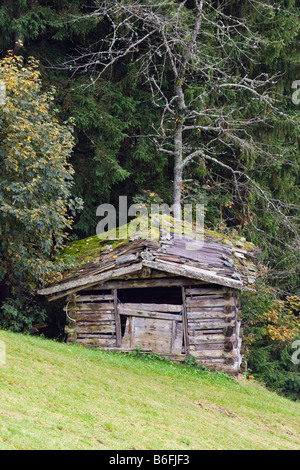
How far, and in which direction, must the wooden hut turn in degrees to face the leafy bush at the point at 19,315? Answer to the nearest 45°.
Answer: approximately 90° to its right

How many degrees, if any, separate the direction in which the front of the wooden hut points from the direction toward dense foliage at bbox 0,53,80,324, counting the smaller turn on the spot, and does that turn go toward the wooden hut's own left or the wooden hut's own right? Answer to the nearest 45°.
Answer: approximately 90° to the wooden hut's own right

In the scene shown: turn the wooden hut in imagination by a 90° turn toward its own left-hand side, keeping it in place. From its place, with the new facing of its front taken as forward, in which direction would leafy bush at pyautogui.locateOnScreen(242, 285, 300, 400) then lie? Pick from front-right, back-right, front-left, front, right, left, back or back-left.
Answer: front-left

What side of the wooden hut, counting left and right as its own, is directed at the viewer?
front
